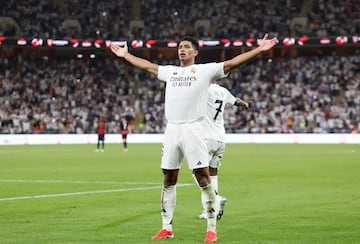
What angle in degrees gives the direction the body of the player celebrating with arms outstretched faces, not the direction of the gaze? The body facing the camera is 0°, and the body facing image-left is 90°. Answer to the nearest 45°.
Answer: approximately 0°

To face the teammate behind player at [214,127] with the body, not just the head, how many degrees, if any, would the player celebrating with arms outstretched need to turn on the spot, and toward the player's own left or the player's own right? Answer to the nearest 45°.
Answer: approximately 180°
